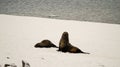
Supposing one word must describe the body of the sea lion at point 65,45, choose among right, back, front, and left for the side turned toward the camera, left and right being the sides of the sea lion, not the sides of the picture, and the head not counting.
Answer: left
